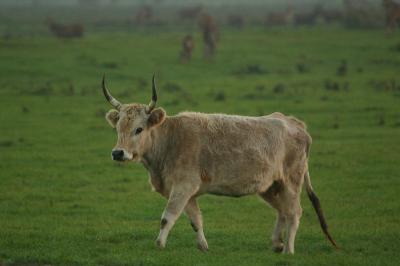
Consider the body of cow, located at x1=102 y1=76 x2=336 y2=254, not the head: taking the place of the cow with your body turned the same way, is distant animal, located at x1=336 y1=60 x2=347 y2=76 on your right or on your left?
on your right

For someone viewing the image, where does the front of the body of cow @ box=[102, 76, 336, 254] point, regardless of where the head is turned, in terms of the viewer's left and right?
facing to the left of the viewer

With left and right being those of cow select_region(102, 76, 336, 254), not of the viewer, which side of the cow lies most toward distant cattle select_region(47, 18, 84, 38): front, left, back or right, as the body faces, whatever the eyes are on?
right

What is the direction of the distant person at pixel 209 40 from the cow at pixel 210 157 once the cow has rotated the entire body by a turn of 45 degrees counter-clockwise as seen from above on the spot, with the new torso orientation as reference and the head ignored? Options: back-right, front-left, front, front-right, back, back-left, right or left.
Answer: back-right

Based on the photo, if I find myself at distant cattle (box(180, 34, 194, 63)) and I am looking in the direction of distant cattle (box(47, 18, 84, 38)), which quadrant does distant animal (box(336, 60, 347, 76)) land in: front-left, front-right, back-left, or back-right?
back-right

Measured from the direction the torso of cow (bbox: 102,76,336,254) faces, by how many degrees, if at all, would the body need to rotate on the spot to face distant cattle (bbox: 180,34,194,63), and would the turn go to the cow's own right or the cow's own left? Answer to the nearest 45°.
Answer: approximately 90° to the cow's own right
